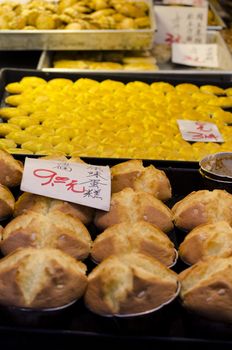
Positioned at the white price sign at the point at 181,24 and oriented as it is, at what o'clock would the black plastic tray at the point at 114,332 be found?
The black plastic tray is roughly at 12 o'clock from the white price sign.

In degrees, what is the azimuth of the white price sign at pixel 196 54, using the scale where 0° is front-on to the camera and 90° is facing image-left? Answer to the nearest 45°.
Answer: approximately 0°

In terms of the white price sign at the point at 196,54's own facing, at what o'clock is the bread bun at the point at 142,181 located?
The bread bun is roughly at 12 o'clock from the white price sign.

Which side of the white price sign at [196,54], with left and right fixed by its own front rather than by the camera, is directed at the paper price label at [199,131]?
front

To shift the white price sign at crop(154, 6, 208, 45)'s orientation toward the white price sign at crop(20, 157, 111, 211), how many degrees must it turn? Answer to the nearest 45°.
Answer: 0° — it already faces it

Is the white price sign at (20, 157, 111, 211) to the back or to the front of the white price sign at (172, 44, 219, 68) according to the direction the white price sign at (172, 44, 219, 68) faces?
to the front

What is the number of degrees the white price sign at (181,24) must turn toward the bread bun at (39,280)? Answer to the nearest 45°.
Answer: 0° — it already faces it

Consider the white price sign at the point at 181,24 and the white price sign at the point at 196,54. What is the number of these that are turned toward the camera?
2

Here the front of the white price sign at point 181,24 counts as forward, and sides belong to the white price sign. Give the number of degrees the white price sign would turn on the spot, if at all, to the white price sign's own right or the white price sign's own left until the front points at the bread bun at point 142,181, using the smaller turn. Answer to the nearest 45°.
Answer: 0° — it already faces it

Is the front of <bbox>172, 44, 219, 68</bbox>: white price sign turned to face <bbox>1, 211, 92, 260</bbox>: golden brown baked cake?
yes

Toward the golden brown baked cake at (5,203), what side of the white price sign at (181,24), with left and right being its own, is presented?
front

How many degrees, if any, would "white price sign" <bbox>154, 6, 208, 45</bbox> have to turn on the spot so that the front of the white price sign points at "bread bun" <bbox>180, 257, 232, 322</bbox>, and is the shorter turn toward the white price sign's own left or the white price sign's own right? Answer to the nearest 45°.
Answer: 0° — it already faces it

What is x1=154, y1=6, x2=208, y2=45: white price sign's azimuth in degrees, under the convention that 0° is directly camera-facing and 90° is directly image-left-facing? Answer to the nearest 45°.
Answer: approximately 0°
